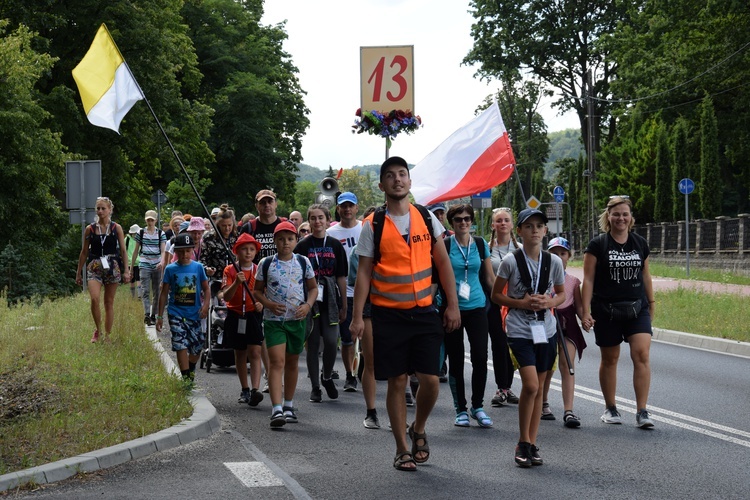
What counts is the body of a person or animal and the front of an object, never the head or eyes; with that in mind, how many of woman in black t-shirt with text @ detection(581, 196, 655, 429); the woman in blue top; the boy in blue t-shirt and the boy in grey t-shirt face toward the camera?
4

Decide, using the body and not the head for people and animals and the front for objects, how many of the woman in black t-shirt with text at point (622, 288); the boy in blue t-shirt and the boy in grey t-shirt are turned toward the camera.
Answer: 3

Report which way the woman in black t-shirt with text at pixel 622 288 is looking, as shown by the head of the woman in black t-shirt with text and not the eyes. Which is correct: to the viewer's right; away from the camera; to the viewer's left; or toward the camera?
toward the camera

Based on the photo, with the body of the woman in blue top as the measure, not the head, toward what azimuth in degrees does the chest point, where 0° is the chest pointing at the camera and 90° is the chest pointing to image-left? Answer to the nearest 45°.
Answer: approximately 0°

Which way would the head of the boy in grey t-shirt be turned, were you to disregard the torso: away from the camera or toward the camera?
toward the camera

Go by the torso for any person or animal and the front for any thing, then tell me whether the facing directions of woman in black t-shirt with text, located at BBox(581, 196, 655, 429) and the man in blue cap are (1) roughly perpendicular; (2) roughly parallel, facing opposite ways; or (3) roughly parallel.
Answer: roughly parallel

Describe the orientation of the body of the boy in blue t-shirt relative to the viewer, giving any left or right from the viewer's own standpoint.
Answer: facing the viewer

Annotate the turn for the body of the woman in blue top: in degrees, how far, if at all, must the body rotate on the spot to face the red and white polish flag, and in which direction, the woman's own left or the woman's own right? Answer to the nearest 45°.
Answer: approximately 180°

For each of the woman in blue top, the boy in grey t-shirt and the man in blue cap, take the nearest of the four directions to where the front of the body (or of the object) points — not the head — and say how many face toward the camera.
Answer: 3

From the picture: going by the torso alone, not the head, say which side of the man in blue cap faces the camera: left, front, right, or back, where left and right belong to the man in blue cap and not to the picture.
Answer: front

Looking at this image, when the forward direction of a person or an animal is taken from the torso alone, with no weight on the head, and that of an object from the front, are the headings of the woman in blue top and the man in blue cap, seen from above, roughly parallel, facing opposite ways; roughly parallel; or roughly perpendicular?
roughly parallel

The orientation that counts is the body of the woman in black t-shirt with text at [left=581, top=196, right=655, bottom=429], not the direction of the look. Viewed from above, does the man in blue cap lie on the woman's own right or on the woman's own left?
on the woman's own right

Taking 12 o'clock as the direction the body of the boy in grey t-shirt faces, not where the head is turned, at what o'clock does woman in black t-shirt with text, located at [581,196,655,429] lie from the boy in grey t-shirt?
The woman in black t-shirt with text is roughly at 7 o'clock from the boy in grey t-shirt.
